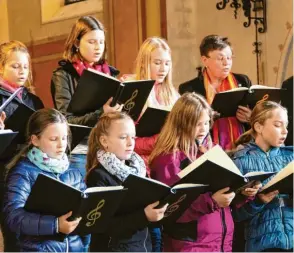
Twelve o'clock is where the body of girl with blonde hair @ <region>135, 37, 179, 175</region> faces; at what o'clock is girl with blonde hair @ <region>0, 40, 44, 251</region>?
girl with blonde hair @ <region>0, 40, 44, 251</region> is roughly at 4 o'clock from girl with blonde hair @ <region>135, 37, 179, 175</region>.

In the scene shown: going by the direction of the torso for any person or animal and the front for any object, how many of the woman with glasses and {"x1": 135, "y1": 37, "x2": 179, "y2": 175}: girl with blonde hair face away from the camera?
0

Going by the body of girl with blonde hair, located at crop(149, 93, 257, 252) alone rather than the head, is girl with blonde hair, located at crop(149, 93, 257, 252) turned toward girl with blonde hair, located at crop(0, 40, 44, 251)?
no

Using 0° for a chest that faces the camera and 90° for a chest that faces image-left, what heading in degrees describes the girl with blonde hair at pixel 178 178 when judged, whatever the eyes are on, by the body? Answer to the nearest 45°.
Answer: approximately 315°

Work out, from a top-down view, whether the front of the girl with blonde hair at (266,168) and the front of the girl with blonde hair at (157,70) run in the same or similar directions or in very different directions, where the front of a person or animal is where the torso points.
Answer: same or similar directions

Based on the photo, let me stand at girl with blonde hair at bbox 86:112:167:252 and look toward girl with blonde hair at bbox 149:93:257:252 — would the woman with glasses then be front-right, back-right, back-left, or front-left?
front-left

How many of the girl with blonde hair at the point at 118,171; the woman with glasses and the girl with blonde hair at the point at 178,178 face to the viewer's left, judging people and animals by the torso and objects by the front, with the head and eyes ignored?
0

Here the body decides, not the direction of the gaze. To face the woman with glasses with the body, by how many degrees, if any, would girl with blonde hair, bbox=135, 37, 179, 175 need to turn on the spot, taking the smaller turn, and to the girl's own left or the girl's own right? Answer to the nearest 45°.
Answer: approximately 90° to the girl's own left

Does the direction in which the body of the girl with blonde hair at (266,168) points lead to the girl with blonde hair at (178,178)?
no

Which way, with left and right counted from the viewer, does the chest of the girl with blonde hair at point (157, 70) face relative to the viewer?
facing the viewer and to the right of the viewer

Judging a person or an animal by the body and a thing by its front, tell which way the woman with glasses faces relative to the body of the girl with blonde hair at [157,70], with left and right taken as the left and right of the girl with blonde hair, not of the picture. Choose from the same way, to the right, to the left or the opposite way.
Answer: the same way

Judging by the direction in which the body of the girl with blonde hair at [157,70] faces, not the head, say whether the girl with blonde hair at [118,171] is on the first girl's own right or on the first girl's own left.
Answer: on the first girl's own right

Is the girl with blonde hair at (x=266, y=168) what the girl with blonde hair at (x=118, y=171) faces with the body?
no

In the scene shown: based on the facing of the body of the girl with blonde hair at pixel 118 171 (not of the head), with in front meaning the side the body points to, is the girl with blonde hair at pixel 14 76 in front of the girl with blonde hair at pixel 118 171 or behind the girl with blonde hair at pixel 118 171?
behind

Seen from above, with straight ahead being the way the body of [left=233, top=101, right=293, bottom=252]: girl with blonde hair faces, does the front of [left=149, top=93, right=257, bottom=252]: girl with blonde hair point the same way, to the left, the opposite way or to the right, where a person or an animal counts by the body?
the same way
